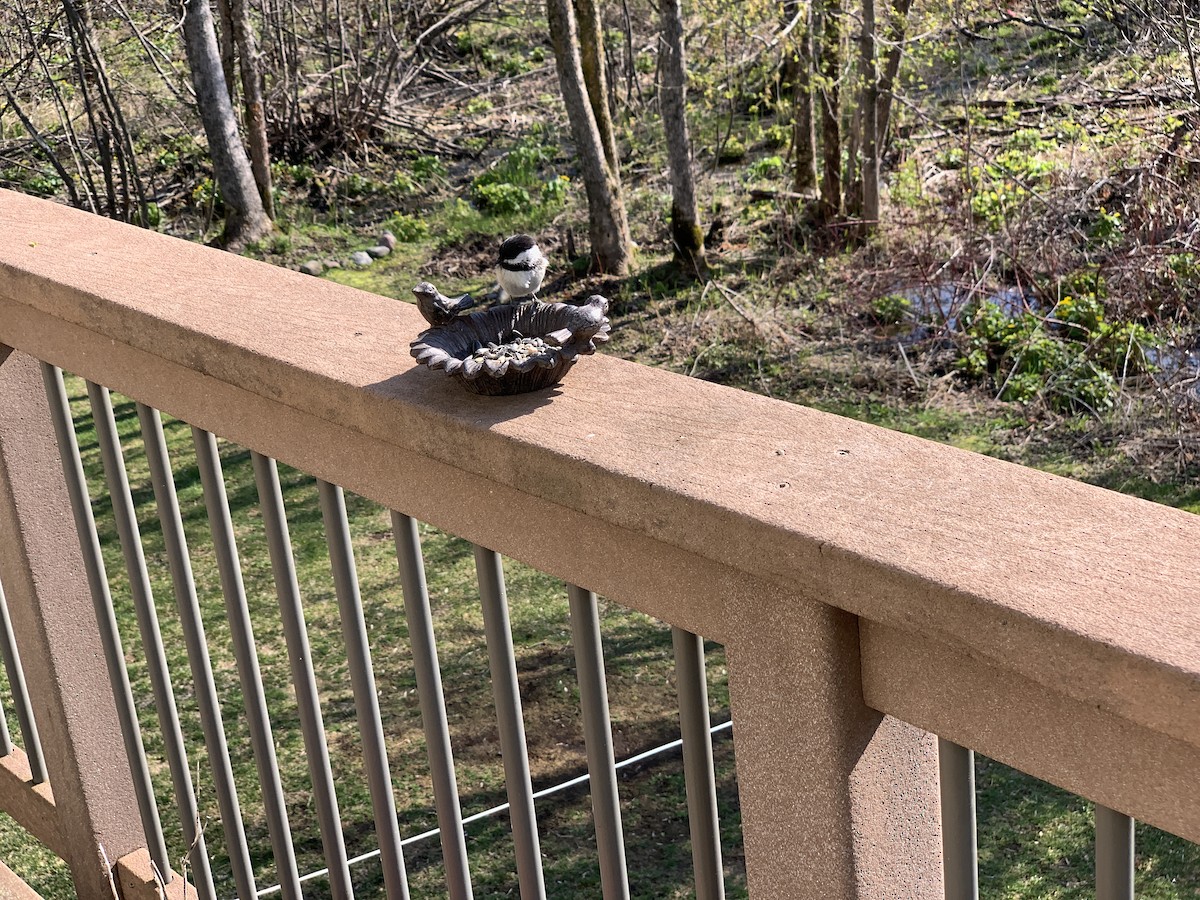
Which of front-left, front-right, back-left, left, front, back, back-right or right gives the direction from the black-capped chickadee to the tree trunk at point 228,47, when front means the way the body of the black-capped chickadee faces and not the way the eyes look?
back-right

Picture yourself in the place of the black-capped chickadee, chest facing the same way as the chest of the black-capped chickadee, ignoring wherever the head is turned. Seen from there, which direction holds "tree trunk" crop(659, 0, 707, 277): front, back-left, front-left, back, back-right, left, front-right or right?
back-right

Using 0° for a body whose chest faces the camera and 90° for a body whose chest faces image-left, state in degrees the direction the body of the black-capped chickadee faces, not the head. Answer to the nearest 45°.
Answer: approximately 45°

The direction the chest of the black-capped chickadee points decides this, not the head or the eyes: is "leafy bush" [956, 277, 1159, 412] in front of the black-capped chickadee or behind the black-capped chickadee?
behind

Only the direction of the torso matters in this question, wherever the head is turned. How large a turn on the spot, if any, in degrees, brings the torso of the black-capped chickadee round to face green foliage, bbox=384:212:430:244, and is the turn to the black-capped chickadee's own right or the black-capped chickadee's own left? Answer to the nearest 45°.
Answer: approximately 135° to the black-capped chickadee's own right

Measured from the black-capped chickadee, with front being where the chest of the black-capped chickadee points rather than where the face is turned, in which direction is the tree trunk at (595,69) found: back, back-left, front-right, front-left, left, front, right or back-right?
back-right
